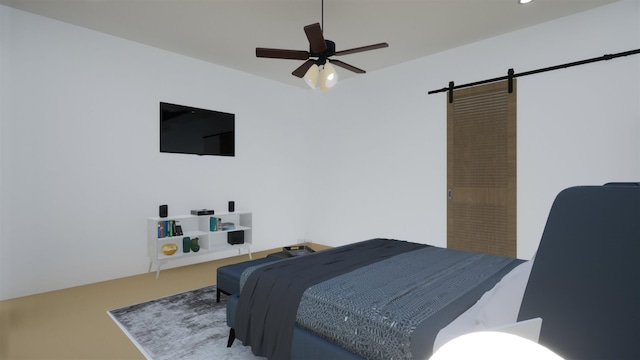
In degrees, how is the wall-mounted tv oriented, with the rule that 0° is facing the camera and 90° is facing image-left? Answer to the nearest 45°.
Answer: approximately 315°

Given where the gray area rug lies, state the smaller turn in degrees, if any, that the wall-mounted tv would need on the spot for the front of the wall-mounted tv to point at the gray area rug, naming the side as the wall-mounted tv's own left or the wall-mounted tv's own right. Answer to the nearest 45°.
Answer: approximately 45° to the wall-mounted tv's own right

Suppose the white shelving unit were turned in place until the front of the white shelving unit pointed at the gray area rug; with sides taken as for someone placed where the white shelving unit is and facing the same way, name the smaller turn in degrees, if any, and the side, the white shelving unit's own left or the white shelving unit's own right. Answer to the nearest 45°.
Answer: approximately 45° to the white shelving unit's own right

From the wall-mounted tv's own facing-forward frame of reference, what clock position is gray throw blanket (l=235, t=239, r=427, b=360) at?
The gray throw blanket is roughly at 1 o'clock from the wall-mounted tv.

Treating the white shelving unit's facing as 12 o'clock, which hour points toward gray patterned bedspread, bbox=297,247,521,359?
The gray patterned bedspread is roughly at 1 o'clock from the white shelving unit.

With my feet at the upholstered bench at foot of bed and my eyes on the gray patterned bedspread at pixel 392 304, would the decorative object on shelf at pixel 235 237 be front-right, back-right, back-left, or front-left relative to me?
back-left

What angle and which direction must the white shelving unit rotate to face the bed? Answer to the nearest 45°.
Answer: approximately 45° to its right
